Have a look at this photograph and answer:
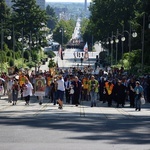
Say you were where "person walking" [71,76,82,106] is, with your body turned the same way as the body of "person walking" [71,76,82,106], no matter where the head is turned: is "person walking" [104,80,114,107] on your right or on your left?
on your left

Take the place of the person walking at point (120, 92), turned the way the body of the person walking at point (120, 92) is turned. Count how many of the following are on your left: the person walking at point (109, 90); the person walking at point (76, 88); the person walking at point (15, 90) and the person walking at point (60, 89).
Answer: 0

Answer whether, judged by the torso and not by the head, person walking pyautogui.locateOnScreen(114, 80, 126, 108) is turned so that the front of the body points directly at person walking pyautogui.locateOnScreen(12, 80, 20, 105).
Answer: no

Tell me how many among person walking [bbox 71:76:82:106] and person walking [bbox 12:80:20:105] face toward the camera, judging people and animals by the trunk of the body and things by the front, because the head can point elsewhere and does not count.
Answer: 2

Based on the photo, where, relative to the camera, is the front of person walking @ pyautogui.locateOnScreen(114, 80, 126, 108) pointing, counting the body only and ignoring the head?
toward the camera

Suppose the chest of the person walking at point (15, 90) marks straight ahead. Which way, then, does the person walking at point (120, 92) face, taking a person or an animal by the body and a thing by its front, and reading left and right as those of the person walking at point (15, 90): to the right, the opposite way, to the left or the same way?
the same way

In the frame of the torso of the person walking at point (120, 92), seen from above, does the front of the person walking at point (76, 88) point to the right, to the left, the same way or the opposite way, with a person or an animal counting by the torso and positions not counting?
the same way

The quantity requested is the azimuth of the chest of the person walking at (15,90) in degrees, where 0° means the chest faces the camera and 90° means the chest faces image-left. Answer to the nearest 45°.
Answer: approximately 0°

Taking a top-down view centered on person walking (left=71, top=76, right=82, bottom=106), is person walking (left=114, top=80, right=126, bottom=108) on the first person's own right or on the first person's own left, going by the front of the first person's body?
on the first person's own left

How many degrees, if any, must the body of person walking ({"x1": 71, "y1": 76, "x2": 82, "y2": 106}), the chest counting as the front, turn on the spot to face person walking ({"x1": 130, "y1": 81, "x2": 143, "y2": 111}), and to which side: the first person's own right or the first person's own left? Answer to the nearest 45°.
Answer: approximately 45° to the first person's own left

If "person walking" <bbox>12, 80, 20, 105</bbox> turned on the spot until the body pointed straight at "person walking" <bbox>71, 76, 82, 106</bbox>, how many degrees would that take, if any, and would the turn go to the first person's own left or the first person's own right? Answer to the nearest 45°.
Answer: approximately 90° to the first person's own left

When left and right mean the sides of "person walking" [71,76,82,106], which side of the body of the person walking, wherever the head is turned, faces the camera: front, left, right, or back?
front

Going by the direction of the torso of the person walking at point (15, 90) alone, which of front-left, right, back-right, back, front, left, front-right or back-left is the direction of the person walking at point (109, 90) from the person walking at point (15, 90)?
left

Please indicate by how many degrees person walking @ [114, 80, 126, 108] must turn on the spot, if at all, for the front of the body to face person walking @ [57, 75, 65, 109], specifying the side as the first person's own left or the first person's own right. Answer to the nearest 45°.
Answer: approximately 45° to the first person's own right
